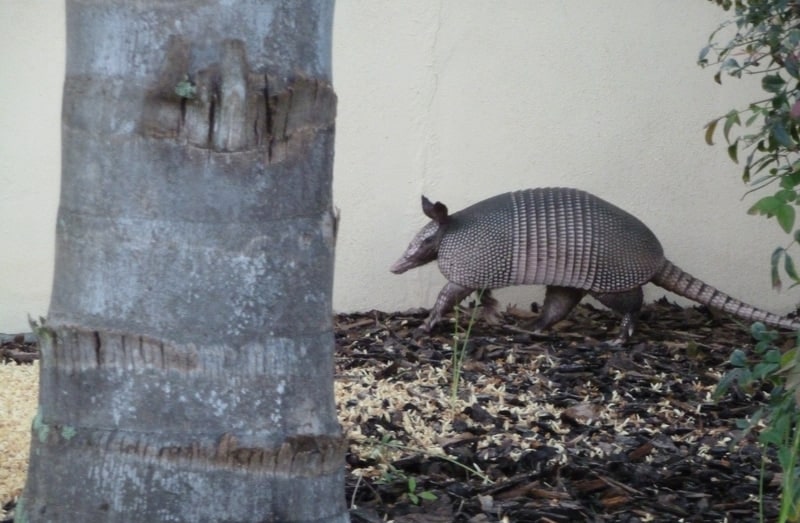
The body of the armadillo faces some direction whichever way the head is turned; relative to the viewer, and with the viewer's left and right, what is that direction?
facing to the left of the viewer

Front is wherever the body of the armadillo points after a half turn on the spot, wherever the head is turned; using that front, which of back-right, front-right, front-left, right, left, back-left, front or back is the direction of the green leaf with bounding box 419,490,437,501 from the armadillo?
right

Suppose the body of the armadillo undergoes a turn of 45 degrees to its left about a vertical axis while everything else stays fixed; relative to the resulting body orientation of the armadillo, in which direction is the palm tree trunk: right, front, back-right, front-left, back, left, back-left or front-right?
front-left
